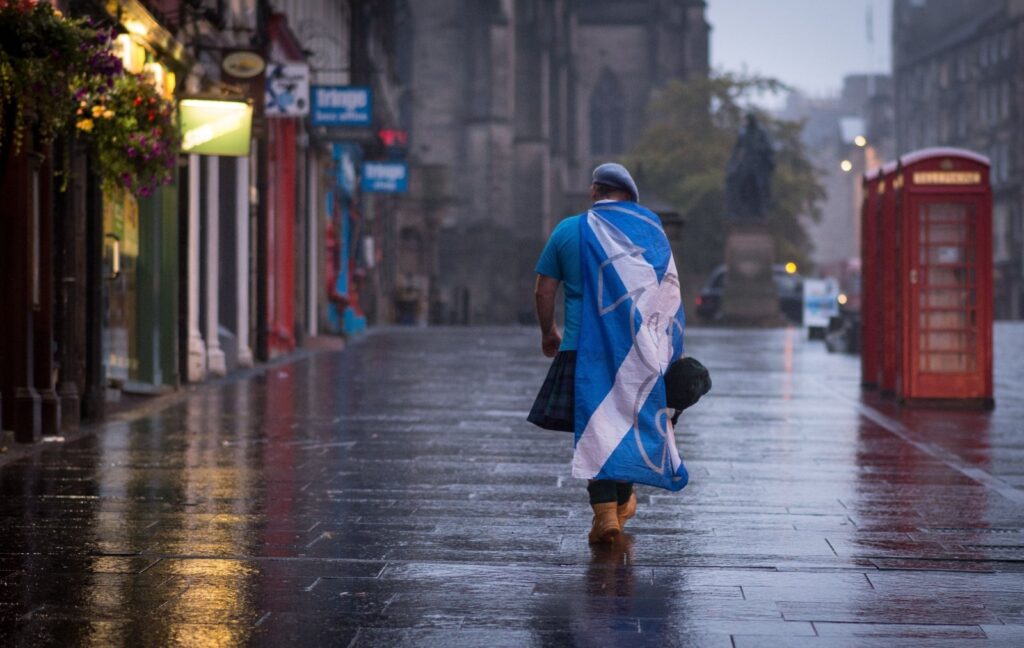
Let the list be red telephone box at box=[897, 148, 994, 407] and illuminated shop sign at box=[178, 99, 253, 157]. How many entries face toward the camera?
2

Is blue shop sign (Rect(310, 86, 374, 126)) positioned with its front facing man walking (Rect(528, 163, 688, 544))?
yes

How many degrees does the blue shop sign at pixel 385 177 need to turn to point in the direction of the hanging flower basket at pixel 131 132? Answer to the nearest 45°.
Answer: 0° — it already faces it

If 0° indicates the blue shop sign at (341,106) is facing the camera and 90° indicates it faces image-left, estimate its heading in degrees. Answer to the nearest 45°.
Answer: approximately 0°

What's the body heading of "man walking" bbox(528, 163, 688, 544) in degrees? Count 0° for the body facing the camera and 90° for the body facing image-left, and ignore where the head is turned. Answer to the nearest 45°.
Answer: approximately 180°

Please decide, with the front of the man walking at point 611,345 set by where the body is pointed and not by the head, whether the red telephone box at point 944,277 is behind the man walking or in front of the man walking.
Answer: in front

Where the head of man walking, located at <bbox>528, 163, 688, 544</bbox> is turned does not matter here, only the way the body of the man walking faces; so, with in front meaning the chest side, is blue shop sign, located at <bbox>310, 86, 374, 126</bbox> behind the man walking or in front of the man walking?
in front

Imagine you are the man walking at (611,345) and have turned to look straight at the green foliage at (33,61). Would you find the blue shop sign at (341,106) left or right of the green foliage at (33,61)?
right
